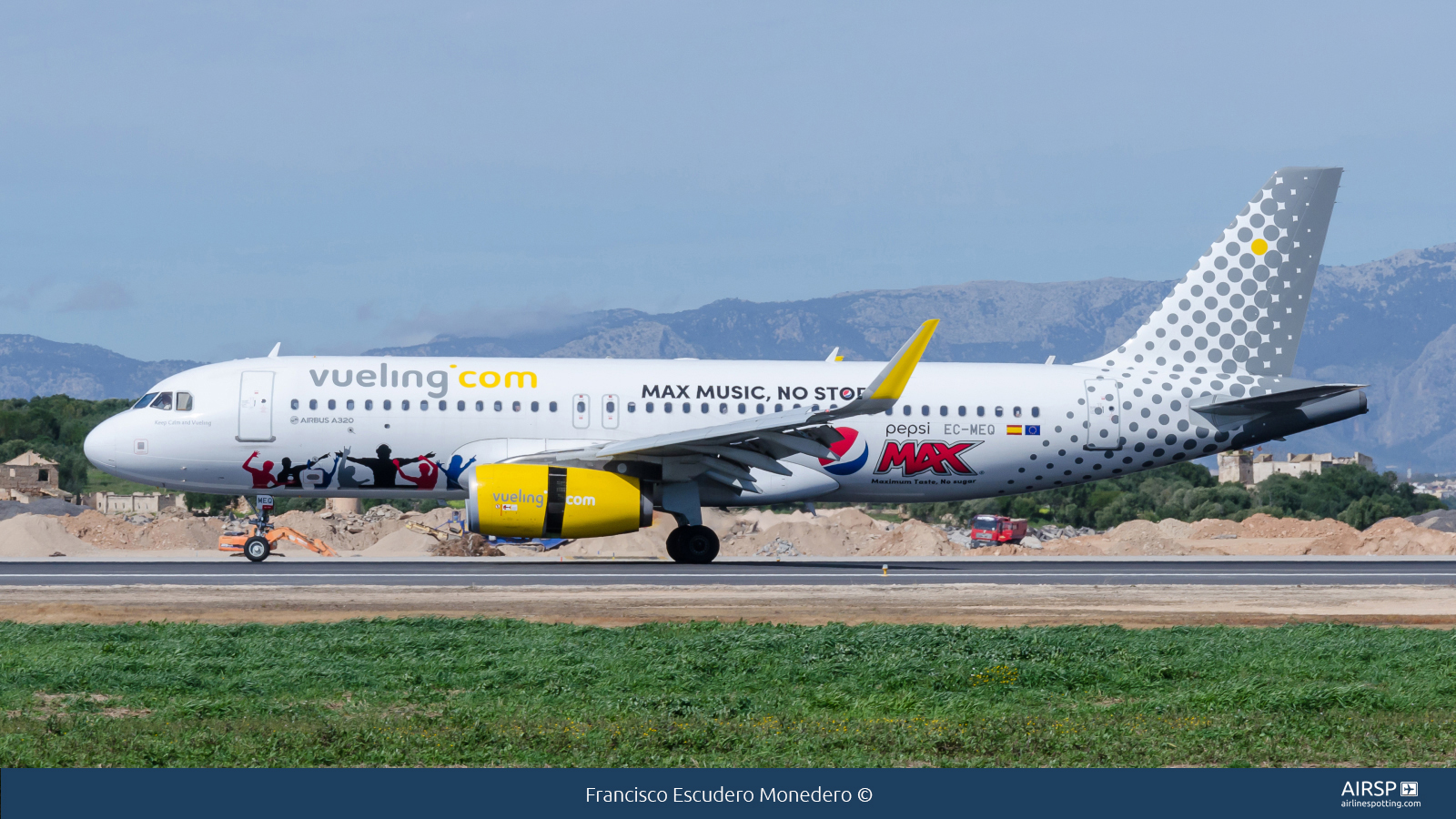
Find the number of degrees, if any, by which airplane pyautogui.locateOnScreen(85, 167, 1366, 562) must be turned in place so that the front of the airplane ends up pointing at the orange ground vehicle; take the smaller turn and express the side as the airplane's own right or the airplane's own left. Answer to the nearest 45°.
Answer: approximately 45° to the airplane's own right

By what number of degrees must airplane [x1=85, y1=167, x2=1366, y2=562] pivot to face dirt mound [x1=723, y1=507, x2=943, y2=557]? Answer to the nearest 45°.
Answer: approximately 90° to its right

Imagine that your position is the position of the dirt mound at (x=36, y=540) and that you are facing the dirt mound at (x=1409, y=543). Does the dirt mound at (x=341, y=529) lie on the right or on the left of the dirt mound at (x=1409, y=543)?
left

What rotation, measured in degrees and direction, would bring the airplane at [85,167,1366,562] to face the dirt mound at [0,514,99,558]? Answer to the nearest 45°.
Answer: approximately 45° to its right

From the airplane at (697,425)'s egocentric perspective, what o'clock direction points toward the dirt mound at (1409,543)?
The dirt mound is roughly at 5 o'clock from the airplane.

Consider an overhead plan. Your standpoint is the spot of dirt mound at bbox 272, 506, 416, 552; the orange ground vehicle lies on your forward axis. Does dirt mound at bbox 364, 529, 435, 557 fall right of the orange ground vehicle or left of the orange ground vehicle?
left

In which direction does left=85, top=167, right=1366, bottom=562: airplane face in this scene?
to the viewer's left

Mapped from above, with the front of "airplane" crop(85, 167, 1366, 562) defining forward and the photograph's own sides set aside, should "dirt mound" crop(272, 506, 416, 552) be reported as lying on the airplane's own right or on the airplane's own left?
on the airplane's own right

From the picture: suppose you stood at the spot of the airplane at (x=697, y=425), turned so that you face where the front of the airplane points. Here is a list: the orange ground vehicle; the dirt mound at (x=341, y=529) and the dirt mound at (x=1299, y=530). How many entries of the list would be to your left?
0

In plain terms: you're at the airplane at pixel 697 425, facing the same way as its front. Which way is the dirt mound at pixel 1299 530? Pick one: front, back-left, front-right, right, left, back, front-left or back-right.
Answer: back-right

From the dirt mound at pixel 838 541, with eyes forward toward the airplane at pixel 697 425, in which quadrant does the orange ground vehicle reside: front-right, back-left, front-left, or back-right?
front-right

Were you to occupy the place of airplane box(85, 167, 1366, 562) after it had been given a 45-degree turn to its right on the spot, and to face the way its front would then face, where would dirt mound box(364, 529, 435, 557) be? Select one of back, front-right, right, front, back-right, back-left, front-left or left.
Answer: front

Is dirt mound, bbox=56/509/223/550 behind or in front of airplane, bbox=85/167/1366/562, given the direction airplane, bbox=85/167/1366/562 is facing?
in front
